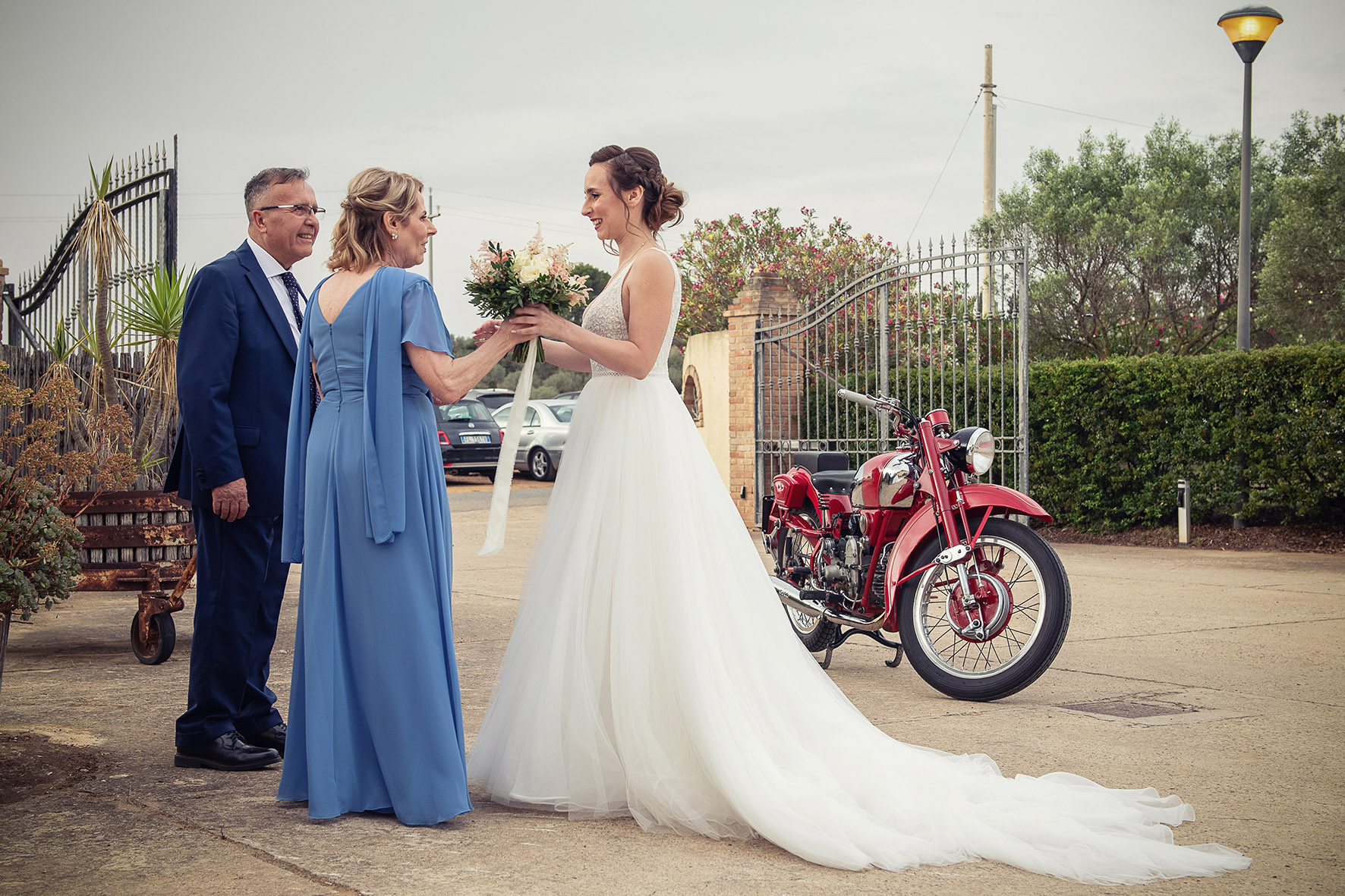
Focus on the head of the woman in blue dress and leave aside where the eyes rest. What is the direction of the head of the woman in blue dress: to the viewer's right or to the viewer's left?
to the viewer's right

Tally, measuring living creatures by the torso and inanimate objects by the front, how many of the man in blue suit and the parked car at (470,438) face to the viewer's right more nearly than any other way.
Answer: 1

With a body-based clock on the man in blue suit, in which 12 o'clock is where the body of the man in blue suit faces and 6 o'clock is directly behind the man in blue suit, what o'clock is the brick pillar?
The brick pillar is roughly at 10 o'clock from the man in blue suit.

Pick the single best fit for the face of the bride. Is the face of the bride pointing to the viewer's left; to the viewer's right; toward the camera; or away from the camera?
to the viewer's left

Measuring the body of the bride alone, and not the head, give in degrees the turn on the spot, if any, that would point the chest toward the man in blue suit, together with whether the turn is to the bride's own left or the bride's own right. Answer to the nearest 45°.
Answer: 0° — they already face them

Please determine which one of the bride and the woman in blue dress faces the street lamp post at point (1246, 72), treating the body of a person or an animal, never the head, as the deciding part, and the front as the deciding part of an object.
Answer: the woman in blue dress

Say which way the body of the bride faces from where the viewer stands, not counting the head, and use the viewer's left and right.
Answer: facing to the left of the viewer

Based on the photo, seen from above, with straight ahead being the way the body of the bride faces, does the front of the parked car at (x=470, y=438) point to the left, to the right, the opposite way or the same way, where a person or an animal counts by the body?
to the right

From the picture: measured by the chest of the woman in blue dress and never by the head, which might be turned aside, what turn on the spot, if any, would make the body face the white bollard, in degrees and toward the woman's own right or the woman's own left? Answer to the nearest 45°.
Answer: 0° — they already face it

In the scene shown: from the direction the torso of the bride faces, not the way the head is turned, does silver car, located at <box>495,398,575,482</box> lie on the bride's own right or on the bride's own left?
on the bride's own right

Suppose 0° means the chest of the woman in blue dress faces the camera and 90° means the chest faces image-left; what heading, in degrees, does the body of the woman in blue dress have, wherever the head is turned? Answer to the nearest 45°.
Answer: approximately 225°

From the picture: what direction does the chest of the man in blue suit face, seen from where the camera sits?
to the viewer's right

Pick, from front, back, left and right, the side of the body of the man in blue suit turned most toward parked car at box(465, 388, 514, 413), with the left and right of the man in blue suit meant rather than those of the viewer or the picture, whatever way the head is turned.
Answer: left

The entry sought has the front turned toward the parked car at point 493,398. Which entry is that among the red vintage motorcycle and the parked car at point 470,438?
the parked car at point 470,438

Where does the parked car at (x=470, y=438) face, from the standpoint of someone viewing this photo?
facing away from the viewer
